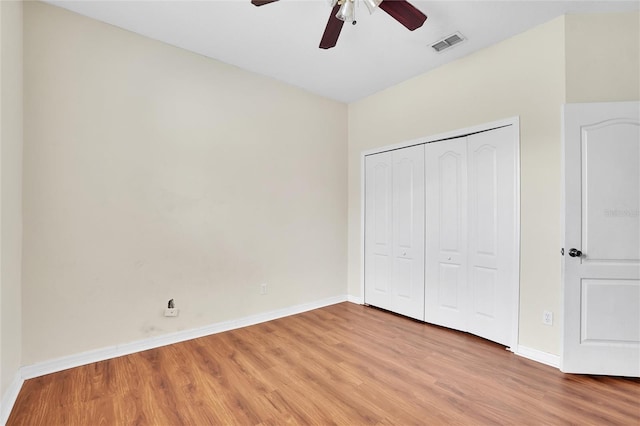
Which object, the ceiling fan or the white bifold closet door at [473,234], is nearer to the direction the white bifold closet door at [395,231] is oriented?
the ceiling fan

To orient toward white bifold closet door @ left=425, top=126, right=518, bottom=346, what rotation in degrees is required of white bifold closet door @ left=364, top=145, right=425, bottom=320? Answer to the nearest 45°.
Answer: approximately 90° to its left

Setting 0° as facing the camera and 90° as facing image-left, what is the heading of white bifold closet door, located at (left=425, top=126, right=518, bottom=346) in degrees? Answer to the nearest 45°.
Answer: approximately 45°

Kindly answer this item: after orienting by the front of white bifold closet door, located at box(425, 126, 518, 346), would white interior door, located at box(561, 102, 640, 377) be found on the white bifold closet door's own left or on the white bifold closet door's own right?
on the white bifold closet door's own left

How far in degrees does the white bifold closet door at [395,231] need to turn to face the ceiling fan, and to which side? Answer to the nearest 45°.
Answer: approximately 45° to its left

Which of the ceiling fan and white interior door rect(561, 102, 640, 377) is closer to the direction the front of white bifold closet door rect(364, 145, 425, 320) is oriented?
the ceiling fan
